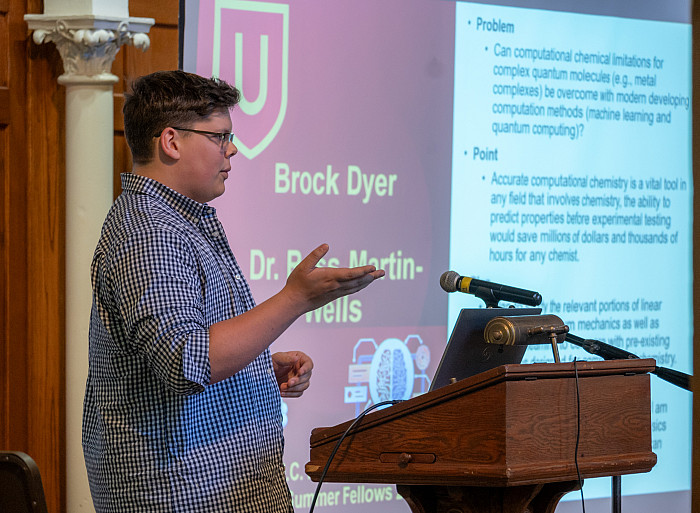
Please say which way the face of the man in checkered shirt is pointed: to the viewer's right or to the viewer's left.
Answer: to the viewer's right

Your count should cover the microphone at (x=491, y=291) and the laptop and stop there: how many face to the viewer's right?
0

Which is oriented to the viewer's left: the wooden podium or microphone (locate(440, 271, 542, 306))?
the microphone

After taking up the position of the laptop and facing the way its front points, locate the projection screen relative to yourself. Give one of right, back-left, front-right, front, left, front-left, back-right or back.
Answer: front-right

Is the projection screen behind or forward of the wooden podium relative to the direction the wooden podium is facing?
behind

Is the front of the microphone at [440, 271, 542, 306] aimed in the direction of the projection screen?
no

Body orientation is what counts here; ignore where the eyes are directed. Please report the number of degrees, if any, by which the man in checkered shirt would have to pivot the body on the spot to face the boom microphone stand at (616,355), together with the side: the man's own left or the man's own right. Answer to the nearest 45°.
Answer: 0° — they already face it

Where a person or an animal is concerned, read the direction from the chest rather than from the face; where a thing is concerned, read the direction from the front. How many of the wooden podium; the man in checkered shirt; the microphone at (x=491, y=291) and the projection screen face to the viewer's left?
1

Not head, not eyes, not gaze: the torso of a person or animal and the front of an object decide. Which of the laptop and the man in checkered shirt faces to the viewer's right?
the man in checkered shirt

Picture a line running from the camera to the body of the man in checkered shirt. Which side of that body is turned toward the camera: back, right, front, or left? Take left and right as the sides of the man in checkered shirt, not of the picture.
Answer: right

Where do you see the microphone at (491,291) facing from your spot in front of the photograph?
facing to the left of the viewer

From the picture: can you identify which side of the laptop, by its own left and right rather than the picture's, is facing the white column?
front

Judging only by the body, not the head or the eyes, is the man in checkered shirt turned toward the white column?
no

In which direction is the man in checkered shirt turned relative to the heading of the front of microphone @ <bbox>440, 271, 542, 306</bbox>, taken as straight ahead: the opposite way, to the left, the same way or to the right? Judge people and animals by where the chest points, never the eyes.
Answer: the opposite way

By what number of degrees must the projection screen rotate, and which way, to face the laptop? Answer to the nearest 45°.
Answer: approximately 45° to its right
